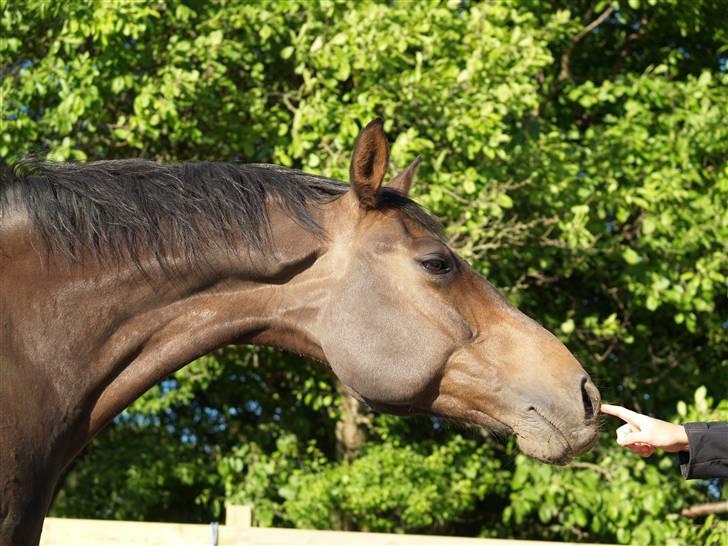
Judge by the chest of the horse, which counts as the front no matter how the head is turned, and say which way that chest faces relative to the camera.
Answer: to the viewer's right
